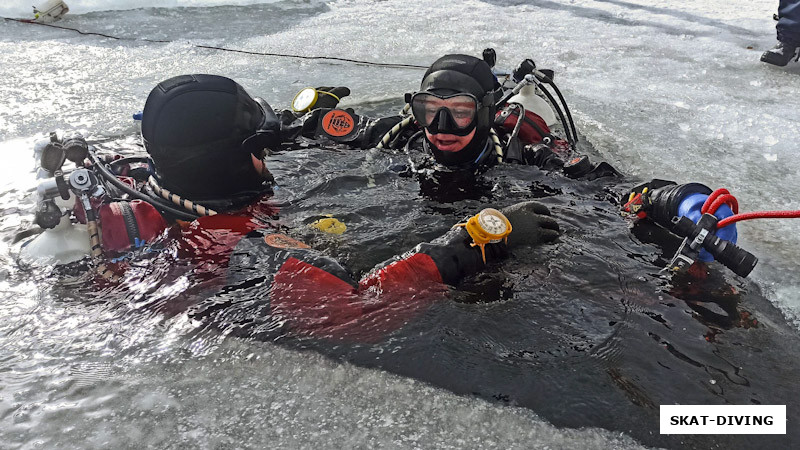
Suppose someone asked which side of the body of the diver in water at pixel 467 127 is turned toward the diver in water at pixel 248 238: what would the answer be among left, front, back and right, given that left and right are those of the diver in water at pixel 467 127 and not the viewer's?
front

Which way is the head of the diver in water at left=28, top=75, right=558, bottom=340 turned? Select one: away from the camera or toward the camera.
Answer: away from the camera

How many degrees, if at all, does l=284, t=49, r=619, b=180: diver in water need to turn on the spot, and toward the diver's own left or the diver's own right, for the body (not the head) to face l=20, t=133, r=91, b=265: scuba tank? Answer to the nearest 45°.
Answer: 0° — they already face it

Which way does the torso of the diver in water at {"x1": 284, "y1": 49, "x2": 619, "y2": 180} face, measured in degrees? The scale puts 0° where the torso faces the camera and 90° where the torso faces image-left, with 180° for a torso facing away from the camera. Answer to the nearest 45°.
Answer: approximately 45°

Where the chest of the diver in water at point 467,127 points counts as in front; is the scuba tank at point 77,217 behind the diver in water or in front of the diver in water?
in front
